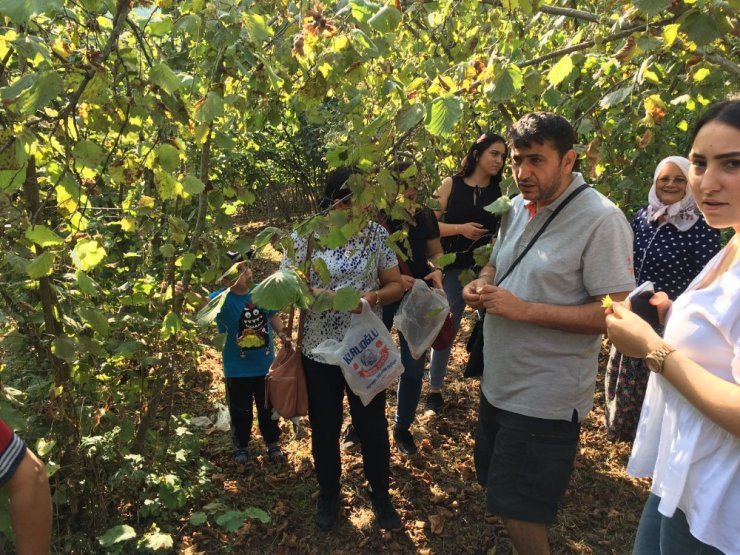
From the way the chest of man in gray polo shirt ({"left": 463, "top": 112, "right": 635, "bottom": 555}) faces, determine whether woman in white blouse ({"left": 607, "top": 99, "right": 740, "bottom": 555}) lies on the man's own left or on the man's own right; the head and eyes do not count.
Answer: on the man's own left

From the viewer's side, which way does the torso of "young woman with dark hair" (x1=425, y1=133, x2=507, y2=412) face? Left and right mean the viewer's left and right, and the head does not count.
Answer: facing the viewer and to the right of the viewer

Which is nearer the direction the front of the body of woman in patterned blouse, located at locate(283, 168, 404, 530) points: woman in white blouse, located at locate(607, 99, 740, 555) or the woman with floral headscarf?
the woman in white blouse

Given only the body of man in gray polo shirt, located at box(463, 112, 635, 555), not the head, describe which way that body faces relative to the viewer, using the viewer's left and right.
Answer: facing the viewer and to the left of the viewer

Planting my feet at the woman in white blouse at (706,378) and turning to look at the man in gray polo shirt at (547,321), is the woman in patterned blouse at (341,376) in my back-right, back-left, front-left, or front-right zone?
front-left

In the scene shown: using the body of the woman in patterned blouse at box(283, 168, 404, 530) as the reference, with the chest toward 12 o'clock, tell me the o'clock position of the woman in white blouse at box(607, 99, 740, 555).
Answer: The woman in white blouse is roughly at 11 o'clock from the woman in patterned blouse.

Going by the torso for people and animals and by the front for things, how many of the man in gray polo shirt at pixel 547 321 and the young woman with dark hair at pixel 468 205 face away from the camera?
0

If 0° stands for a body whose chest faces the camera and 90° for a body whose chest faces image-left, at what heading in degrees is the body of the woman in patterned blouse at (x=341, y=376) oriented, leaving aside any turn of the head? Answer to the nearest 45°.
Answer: approximately 0°

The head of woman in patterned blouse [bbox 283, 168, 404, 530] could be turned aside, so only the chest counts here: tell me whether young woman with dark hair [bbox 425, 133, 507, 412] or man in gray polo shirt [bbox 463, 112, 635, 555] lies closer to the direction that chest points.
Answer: the man in gray polo shirt

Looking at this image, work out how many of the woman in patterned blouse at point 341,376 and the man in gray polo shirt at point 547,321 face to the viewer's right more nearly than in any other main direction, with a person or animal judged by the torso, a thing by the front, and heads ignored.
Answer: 0

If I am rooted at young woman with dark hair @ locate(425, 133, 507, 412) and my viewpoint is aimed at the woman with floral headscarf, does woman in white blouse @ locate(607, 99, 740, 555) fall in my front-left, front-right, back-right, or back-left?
front-right

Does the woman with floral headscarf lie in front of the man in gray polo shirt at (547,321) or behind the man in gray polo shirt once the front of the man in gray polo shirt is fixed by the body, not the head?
behind
